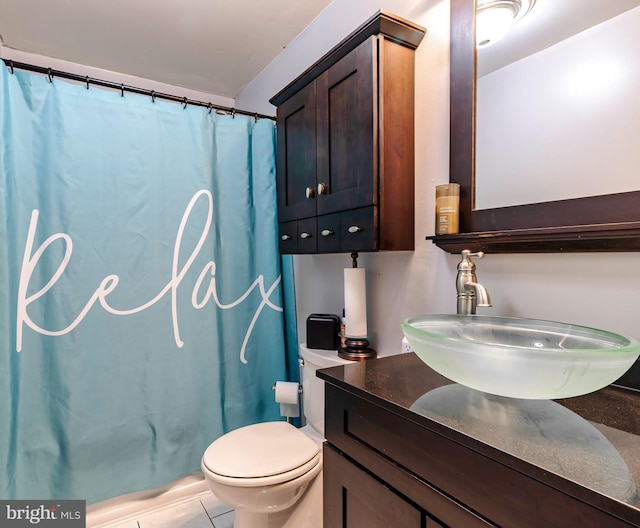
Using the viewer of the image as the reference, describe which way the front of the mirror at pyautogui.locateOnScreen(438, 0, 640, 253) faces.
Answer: facing the viewer and to the left of the viewer

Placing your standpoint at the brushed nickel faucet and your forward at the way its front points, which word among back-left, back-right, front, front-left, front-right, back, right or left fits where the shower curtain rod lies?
back-right

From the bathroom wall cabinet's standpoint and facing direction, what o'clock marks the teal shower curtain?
The teal shower curtain is roughly at 2 o'clock from the bathroom wall cabinet.

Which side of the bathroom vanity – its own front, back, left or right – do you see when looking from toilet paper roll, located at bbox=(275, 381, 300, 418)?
right

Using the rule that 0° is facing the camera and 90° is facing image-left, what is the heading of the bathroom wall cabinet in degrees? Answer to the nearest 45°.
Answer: approximately 45°

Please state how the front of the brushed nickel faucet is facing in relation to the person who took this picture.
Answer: facing the viewer and to the right of the viewer

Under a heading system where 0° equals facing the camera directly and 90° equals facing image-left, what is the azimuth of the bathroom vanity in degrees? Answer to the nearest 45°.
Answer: approximately 45°
